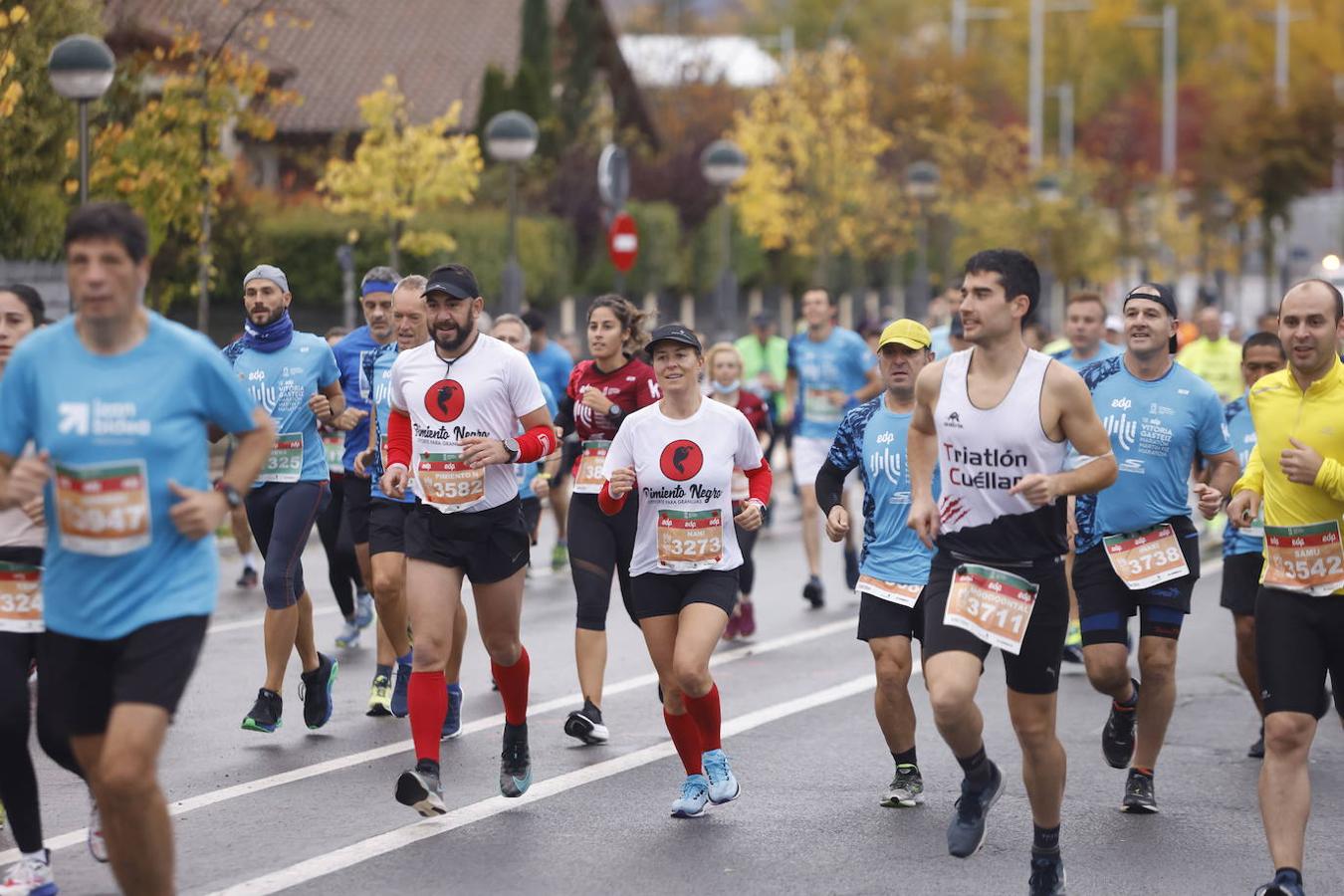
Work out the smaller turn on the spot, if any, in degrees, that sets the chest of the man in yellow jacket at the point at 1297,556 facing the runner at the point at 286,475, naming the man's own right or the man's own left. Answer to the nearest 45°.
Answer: approximately 90° to the man's own right

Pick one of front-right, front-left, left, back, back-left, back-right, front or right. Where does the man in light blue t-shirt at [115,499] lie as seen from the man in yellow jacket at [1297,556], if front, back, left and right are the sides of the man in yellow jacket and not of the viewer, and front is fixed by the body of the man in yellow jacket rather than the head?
front-right

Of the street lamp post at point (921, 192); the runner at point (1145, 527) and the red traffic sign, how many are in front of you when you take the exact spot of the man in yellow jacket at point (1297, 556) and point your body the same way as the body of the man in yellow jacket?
0

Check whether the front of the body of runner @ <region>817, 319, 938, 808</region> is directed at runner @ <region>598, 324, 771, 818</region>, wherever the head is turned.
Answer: no

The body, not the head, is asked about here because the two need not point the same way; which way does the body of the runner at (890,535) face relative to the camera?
toward the camera

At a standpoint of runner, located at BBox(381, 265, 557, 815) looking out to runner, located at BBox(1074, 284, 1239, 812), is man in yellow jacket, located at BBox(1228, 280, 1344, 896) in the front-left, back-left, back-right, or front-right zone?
front-right

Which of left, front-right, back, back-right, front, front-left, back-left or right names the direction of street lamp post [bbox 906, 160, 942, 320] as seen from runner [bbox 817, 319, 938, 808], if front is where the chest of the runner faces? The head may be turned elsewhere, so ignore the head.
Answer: back

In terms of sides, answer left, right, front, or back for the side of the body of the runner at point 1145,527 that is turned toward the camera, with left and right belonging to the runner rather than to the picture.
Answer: front

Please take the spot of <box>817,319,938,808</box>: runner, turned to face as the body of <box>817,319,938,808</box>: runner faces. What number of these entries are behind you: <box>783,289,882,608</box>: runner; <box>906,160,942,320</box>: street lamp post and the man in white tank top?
2

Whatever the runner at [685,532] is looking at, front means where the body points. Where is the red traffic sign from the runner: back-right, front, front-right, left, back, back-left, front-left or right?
back

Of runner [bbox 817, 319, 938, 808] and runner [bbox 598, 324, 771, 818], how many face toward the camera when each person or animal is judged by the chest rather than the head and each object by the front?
2

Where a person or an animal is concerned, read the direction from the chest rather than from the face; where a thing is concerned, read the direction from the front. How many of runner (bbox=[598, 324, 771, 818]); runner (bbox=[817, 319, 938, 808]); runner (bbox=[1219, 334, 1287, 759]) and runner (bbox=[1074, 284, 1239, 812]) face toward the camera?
4

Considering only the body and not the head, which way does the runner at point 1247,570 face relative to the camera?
toward the camera

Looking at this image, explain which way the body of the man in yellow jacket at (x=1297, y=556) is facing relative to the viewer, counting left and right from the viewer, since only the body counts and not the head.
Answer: facing the viewer

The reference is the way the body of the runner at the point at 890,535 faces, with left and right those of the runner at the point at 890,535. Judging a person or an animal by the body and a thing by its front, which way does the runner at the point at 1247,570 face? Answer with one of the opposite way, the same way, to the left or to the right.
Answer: the same way

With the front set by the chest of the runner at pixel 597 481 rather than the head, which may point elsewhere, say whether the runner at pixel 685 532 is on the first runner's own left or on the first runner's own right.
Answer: on the first runner's own left

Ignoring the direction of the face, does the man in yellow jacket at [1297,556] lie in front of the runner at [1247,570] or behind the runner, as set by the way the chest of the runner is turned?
in front
